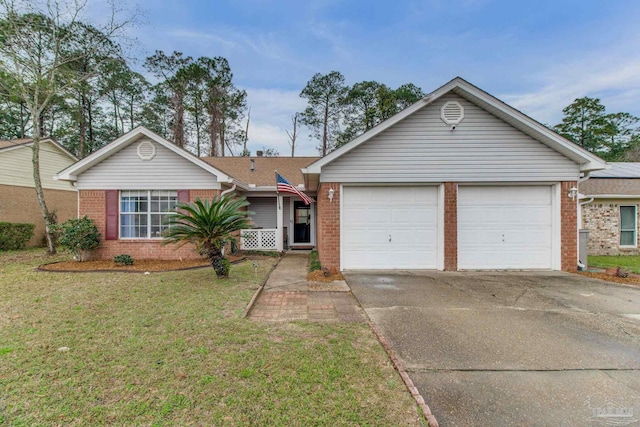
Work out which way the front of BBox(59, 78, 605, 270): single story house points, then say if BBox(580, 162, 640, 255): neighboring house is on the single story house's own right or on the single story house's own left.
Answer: on the single story house's own left

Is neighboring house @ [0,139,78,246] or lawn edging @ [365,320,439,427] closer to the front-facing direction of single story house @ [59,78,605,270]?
the lawn edging

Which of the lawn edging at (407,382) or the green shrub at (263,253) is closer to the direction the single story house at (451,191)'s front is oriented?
the lawn edging

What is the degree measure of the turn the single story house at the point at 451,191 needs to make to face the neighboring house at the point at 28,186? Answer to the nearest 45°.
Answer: approximately 90° to its right

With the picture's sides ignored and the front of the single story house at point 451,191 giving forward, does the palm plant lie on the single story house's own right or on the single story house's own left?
on the single story house's own right

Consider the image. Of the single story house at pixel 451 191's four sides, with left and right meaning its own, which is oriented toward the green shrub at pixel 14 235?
right

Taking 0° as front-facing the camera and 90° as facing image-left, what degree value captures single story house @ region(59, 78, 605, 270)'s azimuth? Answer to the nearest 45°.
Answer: approximately 0°

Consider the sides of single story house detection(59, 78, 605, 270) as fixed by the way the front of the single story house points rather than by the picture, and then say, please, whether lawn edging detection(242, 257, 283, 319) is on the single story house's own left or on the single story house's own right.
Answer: on the single story house's own right

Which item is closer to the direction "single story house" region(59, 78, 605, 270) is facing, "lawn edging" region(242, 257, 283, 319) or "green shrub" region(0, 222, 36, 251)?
the lawn edging
